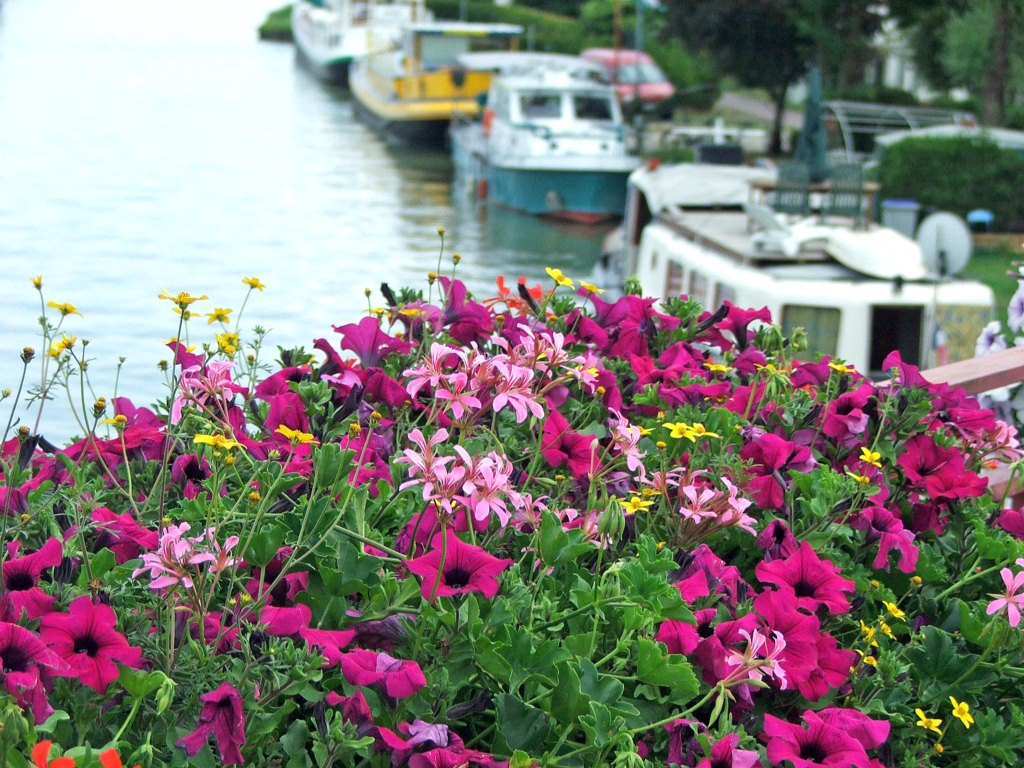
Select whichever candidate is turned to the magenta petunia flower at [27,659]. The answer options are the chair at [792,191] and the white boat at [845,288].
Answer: the white boat

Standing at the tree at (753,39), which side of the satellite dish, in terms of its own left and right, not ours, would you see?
front

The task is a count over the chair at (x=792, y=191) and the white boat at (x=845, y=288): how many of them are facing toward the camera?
1

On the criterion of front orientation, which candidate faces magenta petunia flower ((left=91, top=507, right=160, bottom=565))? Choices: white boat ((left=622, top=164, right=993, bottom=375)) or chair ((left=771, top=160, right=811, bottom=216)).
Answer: the chair

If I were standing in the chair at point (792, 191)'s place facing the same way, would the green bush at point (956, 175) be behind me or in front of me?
behind
